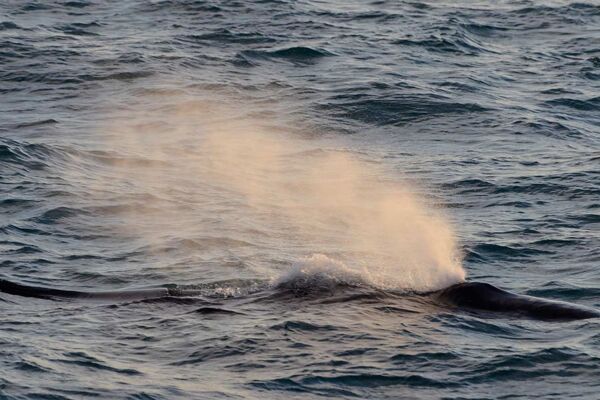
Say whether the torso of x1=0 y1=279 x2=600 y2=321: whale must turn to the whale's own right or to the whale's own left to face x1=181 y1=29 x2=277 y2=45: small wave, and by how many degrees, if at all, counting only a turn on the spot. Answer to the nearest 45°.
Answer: approximately 90° to the whale's own left

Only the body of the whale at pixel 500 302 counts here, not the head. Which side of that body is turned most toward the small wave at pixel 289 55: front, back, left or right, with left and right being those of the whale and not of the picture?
left

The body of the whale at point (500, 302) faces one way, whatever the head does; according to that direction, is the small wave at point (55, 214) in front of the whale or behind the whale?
behind

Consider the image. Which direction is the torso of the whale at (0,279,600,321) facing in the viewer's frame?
to the viewer's right

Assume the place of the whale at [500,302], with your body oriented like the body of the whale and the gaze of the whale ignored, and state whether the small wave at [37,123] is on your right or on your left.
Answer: on your left

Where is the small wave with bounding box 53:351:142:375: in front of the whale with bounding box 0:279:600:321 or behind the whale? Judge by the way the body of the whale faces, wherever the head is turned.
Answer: behind
